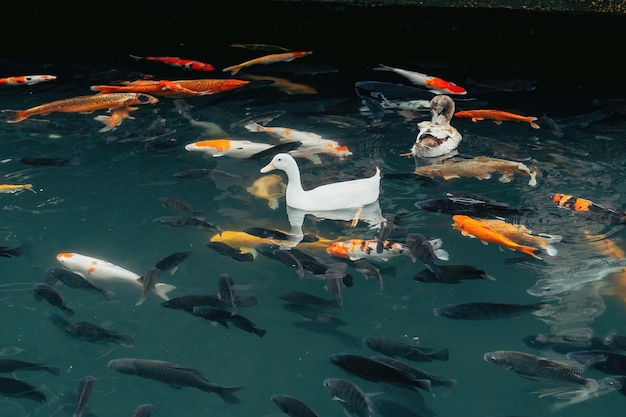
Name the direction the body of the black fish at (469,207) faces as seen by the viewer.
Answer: to the viewer's left

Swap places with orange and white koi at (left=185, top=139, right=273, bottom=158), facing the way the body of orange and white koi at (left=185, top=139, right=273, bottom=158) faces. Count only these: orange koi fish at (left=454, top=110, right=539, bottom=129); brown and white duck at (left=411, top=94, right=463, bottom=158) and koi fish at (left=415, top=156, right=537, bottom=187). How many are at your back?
3

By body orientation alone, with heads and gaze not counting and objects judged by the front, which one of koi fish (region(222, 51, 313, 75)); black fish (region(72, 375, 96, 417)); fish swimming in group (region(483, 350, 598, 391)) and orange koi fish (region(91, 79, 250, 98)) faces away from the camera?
the black fish

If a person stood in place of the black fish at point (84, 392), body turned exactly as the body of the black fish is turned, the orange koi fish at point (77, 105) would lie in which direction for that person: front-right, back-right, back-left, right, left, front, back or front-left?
front

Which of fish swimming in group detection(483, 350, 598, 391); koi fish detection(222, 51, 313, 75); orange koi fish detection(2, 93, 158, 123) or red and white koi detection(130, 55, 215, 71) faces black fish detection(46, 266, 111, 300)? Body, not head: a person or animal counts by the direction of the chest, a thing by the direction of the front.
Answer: the fish swimming in group

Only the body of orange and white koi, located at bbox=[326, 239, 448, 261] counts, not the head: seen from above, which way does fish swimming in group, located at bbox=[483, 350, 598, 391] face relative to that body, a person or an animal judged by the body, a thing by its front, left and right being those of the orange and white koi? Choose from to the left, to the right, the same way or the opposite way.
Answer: the same way

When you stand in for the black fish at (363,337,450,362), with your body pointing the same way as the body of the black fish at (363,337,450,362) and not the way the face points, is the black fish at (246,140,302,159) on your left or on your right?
on your right

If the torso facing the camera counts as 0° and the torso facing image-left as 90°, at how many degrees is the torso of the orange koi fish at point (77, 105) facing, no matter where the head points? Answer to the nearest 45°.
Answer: approximately 270°

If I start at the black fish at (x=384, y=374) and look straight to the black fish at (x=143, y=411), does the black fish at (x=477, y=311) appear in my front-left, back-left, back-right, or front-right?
back-right

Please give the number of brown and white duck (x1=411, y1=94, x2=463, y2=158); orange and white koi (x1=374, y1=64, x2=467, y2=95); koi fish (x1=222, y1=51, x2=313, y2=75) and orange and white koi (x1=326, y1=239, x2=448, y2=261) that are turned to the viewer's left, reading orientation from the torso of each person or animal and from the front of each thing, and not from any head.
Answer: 1

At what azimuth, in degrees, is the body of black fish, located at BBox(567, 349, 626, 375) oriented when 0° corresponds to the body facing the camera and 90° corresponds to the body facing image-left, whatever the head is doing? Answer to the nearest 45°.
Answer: approximately 90°

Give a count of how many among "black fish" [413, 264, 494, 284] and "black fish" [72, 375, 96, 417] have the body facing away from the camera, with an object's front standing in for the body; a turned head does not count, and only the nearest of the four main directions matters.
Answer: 1

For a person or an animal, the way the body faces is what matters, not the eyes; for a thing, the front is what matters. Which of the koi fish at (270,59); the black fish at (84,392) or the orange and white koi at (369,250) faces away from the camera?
the black fish

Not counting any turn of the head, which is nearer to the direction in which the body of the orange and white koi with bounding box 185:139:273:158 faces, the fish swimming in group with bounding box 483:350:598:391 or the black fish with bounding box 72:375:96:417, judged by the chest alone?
the black fish

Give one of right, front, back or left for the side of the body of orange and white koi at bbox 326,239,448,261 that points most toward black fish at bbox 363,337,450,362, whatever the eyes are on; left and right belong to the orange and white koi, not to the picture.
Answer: left

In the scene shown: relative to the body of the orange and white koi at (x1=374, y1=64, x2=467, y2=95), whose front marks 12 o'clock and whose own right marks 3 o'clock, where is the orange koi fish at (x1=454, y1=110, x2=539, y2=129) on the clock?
The orange koi fish is roughly at 12 o'clock from the orange and white koi.

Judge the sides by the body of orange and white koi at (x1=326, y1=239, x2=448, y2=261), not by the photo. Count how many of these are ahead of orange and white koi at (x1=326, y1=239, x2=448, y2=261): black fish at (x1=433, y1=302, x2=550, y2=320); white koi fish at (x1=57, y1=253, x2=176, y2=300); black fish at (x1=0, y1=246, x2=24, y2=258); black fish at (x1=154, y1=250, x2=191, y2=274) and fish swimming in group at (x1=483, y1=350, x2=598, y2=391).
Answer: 3

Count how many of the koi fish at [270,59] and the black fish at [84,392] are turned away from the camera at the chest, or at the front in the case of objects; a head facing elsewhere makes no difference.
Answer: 1

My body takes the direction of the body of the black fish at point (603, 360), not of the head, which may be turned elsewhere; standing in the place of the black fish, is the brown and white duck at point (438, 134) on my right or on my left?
on my right
